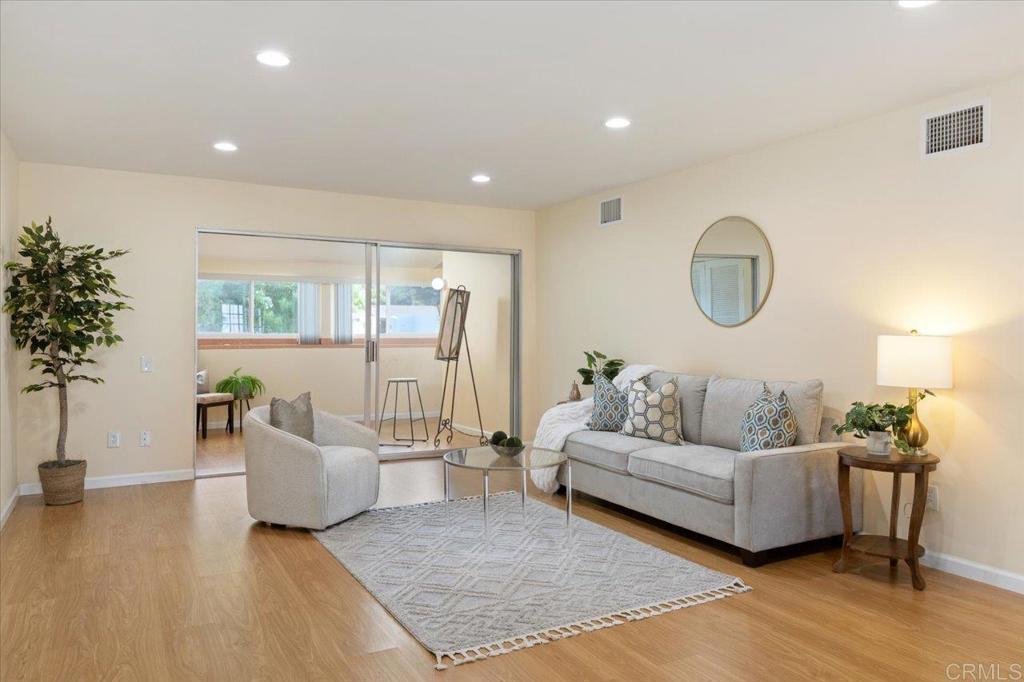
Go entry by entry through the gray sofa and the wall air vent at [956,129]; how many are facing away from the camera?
0

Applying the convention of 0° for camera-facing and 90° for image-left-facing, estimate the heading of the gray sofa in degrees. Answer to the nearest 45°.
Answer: approximately 45°

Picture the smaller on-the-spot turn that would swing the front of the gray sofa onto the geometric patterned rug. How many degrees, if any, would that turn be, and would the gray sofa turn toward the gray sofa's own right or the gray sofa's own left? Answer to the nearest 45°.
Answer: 0° — it already faces it

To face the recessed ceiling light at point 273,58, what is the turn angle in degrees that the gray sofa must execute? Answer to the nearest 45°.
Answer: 0° — it already faces it

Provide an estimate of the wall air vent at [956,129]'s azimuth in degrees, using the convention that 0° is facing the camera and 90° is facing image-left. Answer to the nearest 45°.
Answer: approximately 45°

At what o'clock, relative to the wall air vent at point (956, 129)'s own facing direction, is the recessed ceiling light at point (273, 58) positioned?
The recessed ceiling light is roughly at 12 o'clock from the wall air vent.

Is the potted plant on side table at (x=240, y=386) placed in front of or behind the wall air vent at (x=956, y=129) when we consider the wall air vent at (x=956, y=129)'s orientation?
in front
